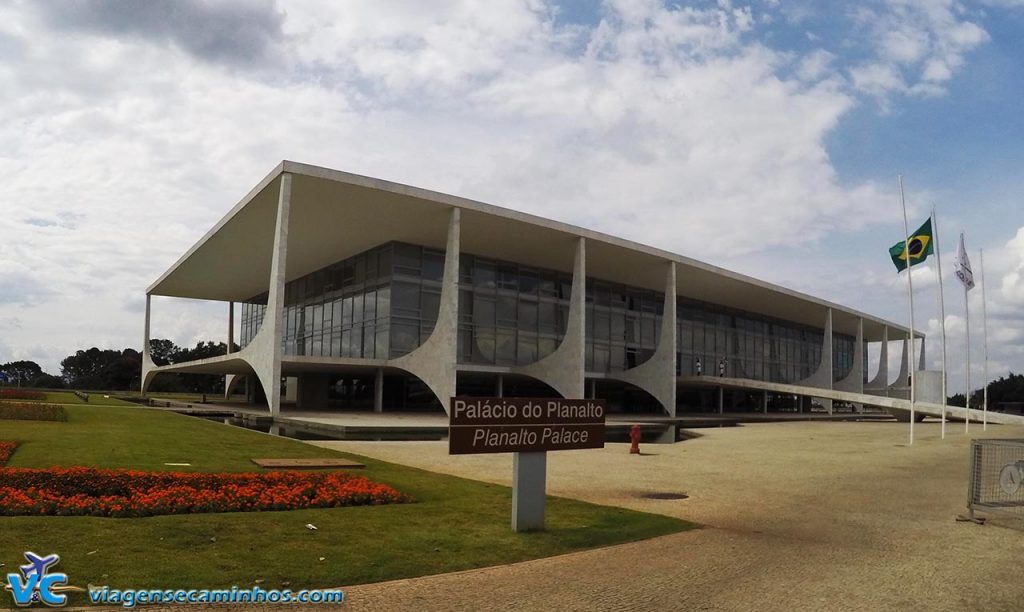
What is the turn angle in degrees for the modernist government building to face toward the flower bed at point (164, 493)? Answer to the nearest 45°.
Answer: approximately 45° to its right

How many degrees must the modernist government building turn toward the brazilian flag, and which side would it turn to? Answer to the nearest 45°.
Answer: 0° — it already faces it

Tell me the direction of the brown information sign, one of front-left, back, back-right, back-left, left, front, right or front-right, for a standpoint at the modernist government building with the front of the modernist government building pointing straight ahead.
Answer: front-right

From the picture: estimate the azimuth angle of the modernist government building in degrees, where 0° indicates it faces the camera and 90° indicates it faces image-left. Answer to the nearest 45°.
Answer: approximately 315°
